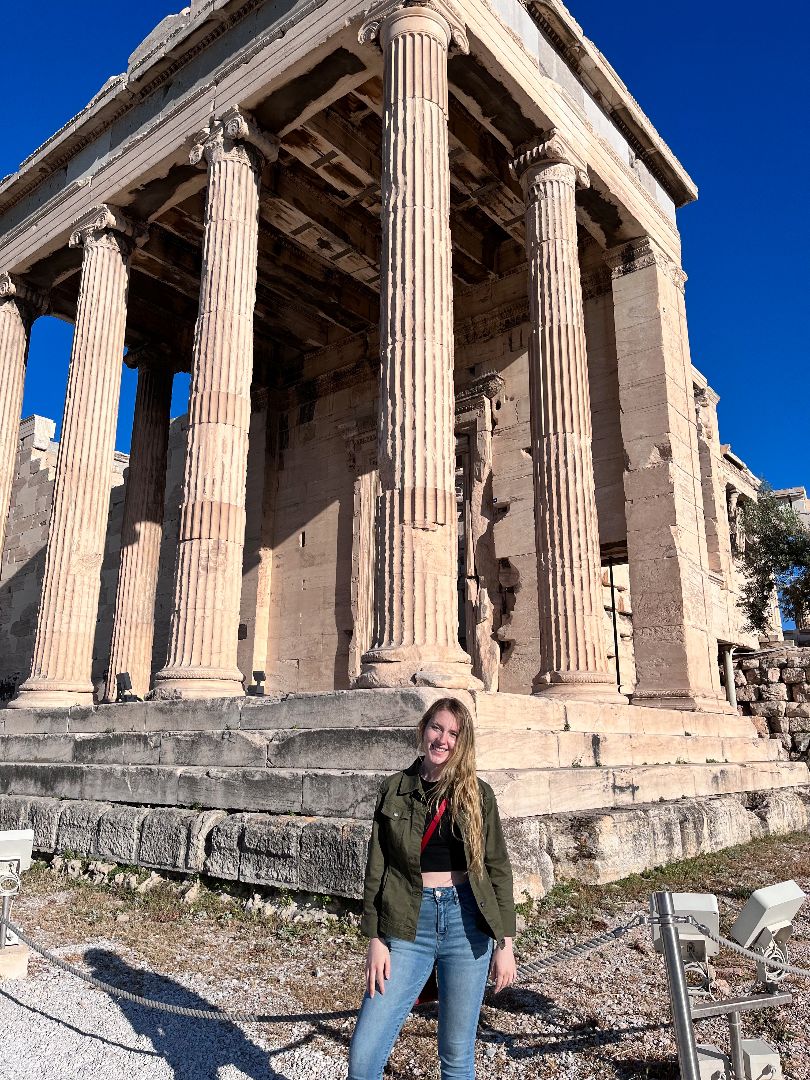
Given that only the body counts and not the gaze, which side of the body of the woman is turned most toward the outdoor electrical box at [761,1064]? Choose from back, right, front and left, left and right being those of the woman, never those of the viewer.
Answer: left

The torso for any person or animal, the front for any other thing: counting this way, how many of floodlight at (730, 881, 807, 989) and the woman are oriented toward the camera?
1

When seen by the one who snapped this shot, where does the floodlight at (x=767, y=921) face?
facing away from the viewer and to the left of the viewer

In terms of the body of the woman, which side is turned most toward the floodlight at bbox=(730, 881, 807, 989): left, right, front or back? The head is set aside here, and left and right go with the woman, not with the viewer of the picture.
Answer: left

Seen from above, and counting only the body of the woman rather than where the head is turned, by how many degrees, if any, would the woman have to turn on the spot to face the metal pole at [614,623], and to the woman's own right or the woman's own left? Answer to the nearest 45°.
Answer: approximately 180°

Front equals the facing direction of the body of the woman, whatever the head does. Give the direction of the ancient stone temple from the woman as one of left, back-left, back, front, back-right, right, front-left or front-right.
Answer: back

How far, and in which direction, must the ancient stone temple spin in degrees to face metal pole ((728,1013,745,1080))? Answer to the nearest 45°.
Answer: approximately 45° to its left

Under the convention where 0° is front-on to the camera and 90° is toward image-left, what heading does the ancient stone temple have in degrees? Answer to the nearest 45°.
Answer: approximately 45°

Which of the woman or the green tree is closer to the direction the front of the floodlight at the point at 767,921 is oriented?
the green tree

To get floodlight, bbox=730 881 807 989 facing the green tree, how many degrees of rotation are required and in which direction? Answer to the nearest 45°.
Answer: approximately 45° to its right

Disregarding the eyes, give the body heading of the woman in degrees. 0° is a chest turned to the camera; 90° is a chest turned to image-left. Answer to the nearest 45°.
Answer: approximately 0°

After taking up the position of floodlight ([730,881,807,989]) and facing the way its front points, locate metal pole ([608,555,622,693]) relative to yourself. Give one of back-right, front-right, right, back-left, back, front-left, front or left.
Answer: front-right

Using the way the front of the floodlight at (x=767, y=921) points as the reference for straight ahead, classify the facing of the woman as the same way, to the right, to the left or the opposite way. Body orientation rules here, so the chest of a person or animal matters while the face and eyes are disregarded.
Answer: the opposite way

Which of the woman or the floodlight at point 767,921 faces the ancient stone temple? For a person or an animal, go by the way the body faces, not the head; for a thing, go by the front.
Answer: the floodlight
